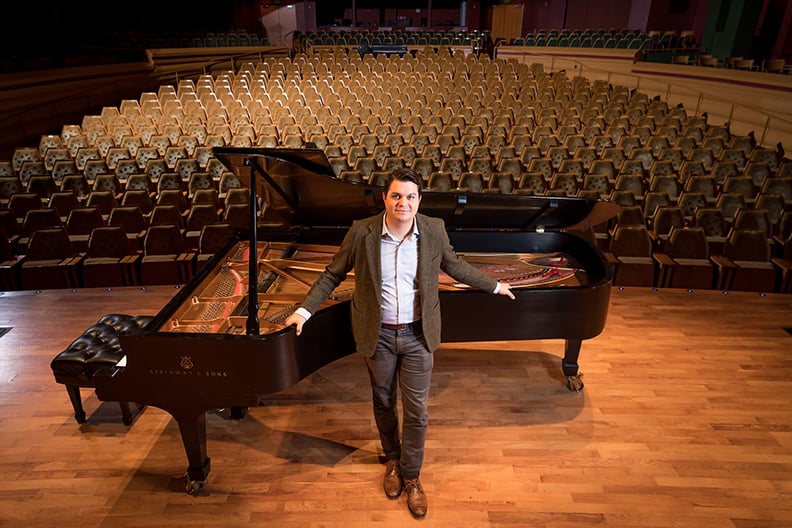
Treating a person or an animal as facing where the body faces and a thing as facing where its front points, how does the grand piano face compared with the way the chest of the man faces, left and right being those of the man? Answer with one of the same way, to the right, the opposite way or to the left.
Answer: to the right

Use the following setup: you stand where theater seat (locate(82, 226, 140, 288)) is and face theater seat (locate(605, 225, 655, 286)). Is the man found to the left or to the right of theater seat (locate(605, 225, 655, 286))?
right

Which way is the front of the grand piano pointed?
to the viewer's left

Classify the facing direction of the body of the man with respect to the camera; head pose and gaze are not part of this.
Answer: toward the camera

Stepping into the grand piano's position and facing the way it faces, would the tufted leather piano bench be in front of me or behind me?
in front

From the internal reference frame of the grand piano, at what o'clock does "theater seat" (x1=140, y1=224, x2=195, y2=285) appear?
The theater seat is roughly at 2 o'clock from the grand piano.

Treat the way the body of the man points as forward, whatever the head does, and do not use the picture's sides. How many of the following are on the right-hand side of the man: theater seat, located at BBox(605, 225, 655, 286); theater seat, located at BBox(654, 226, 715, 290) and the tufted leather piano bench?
1

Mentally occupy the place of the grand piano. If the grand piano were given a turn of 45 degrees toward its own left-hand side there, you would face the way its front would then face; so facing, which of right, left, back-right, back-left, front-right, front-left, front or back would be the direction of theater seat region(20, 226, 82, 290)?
right

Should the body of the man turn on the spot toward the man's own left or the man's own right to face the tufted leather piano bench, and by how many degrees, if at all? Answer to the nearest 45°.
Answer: approximately 90° to the man's own right

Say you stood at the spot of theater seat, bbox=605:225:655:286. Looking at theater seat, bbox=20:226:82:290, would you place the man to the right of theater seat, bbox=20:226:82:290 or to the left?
left

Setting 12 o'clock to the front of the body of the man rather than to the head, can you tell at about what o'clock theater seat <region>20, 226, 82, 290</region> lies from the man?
The theater seat is roughly at 4 o'clock from the man.

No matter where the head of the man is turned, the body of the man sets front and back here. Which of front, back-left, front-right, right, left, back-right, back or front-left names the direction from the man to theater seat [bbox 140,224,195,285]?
back-right

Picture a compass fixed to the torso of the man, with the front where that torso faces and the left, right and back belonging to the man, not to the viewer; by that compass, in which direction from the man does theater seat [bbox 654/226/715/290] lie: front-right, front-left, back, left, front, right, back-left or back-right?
back-left
